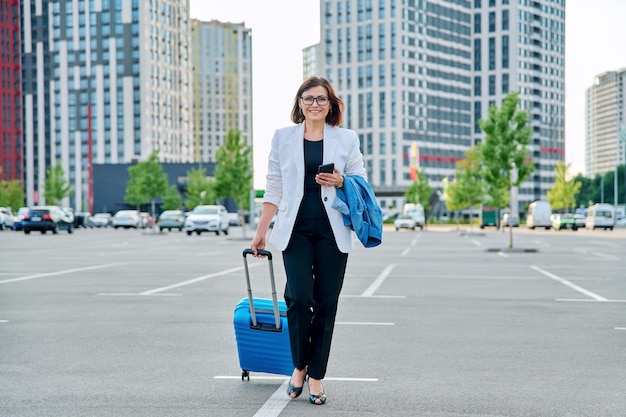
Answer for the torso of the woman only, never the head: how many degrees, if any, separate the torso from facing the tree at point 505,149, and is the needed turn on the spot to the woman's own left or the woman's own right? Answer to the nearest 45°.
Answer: approximately 180°

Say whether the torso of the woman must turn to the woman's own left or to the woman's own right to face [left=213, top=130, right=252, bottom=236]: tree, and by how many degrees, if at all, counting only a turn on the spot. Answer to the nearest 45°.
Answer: approximately 180°

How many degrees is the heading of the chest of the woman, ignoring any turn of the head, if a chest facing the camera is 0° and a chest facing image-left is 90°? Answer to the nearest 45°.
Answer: approximately 0°
